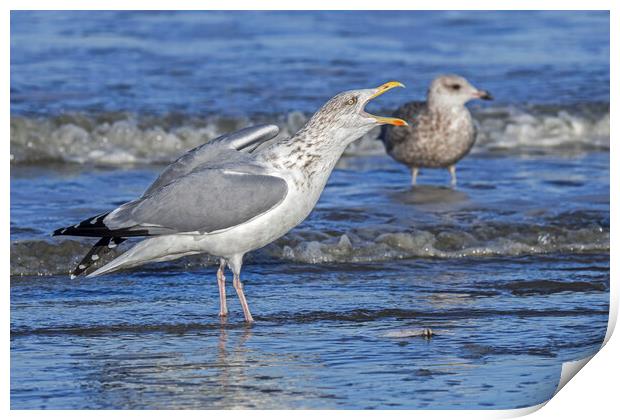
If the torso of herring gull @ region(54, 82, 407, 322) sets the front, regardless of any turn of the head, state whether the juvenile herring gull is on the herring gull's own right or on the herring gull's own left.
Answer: on the herring gull's own left

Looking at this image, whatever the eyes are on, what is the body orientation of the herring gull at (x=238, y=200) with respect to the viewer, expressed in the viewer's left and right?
facing to the right of the viewer

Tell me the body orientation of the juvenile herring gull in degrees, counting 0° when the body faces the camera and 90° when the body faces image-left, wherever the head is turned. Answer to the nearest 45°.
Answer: approximately 315°

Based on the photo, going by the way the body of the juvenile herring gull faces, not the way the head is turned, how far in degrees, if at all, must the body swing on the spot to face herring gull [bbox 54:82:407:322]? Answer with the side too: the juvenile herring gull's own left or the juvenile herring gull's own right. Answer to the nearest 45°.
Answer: approximately 45° to the juvenile herring gull's own right
